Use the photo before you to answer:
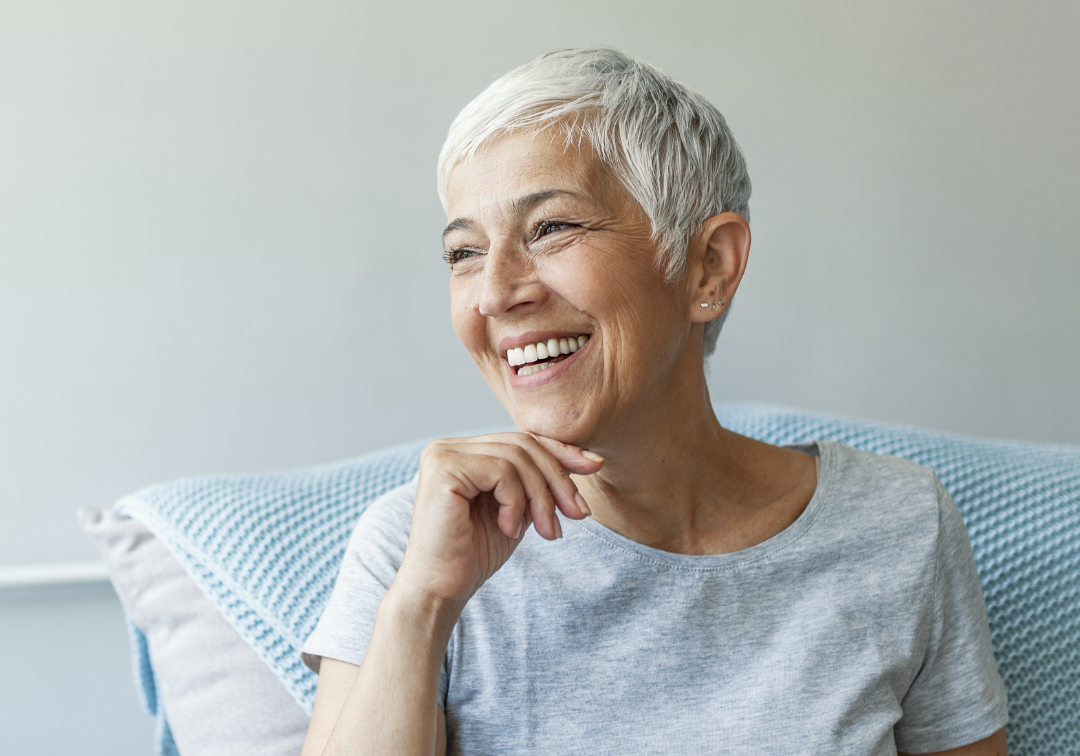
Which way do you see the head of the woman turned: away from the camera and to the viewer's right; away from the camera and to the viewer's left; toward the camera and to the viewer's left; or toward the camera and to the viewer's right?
toward the camera and to the viewer's left

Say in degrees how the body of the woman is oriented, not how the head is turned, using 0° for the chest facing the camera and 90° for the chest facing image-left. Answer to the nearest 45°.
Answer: approximately 0°
